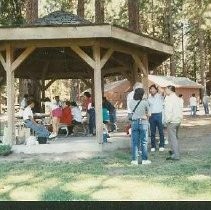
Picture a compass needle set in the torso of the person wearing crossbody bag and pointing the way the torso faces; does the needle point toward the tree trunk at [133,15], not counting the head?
yes

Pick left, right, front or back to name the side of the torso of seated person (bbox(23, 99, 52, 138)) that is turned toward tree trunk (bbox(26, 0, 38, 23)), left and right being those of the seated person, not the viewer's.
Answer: left

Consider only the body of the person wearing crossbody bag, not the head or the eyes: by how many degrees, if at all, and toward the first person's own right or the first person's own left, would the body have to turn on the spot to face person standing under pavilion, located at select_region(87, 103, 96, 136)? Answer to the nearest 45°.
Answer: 0° — they already face them

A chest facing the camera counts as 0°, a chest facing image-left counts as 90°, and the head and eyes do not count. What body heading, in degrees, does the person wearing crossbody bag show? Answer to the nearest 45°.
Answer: approximately 180°

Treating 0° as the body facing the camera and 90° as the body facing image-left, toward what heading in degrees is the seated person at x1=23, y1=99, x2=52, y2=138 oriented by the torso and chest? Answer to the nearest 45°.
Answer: approximately 270°

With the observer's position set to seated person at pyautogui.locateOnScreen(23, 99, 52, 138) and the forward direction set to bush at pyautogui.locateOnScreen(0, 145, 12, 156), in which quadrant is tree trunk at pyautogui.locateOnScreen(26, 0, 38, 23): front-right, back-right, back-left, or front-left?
back-right
